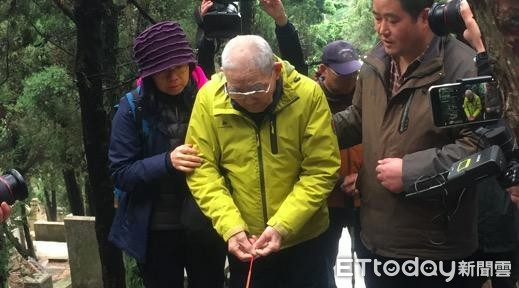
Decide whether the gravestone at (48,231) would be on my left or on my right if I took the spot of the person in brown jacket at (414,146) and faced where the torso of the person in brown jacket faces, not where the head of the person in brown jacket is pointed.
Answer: on my right

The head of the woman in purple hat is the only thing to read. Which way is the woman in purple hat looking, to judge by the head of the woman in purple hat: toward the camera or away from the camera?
toward the camera

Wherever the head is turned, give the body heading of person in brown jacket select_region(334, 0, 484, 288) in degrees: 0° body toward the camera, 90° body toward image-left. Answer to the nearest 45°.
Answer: approximately 45°

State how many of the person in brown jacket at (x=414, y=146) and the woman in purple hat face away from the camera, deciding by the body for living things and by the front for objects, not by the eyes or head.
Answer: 0

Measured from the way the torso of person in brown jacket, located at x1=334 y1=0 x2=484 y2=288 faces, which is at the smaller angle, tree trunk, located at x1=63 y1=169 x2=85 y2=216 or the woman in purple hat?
the woman in purple hat

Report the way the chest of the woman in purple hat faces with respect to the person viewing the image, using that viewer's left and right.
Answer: facing the viewer and to the right of the viewer

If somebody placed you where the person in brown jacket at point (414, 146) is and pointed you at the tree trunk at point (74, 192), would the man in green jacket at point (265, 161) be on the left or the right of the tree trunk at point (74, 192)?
left

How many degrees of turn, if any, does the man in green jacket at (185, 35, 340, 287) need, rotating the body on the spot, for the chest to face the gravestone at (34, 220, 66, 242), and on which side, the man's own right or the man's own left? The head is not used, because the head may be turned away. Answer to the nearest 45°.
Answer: approximately 135° to the man's own right

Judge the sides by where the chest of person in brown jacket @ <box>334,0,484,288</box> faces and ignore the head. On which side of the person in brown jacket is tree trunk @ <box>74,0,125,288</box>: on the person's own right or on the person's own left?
on the person's own right

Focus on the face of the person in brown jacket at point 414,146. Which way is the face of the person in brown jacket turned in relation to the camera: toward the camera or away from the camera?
toward the camera

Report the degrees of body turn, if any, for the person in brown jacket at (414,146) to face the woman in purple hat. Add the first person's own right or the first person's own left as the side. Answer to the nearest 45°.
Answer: approximately 45° to the first person's own right

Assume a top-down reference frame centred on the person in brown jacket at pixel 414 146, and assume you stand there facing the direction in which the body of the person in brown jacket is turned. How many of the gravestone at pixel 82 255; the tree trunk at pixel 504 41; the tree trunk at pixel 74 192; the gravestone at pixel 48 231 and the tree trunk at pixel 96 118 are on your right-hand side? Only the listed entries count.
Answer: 4

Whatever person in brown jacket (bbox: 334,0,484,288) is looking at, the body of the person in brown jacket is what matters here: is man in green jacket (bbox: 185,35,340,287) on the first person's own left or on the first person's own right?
on the first person's own right

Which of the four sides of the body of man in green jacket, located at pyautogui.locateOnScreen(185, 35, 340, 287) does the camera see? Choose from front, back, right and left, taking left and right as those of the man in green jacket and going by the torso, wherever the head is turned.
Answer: front

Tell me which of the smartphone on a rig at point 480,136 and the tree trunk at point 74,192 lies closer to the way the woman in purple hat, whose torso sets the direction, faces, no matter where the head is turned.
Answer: the smartphone on a rig

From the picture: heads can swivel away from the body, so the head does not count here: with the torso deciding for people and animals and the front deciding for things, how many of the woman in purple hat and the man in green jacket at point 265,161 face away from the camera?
0
